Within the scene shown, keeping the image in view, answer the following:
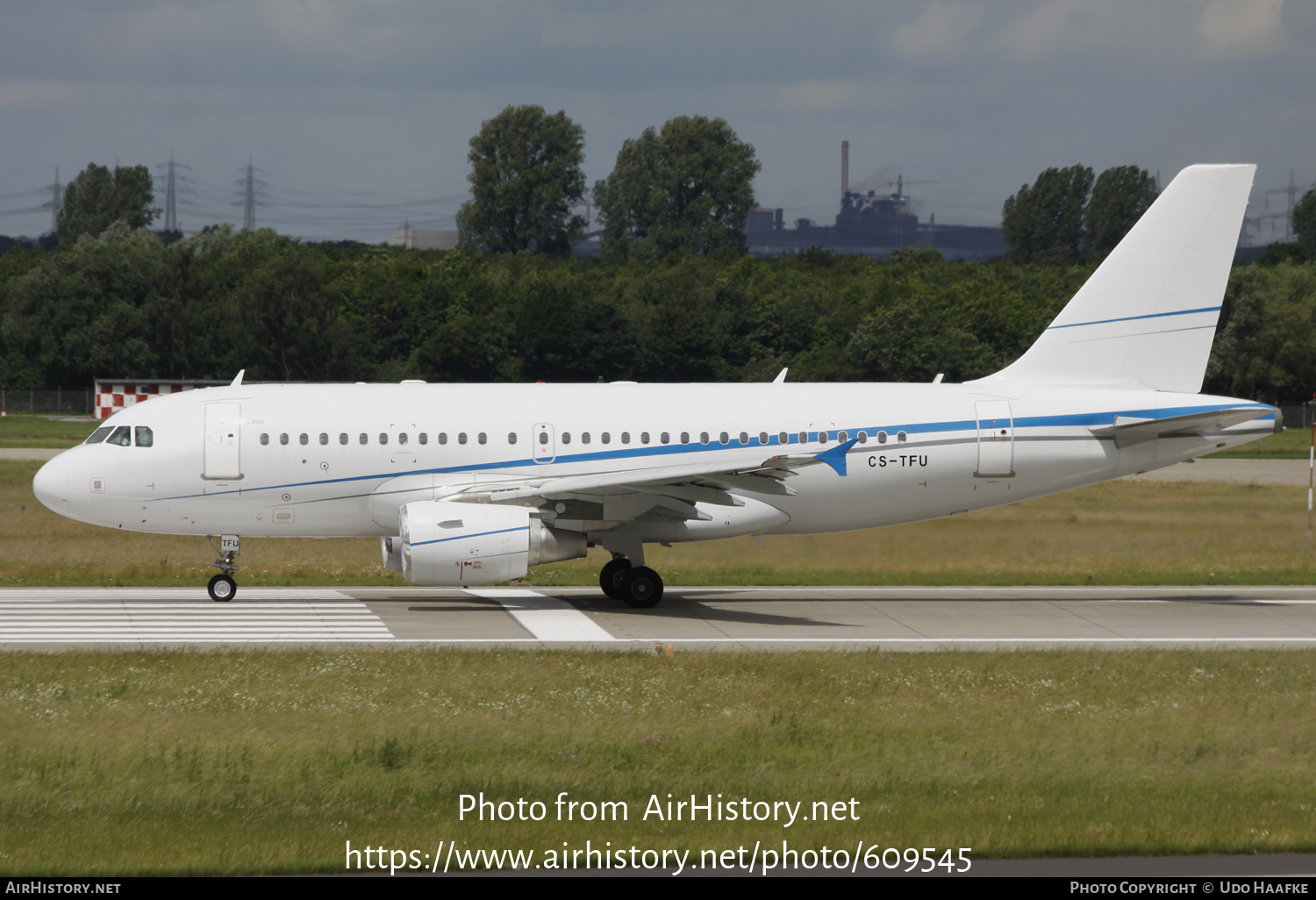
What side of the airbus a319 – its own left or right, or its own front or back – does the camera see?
left
